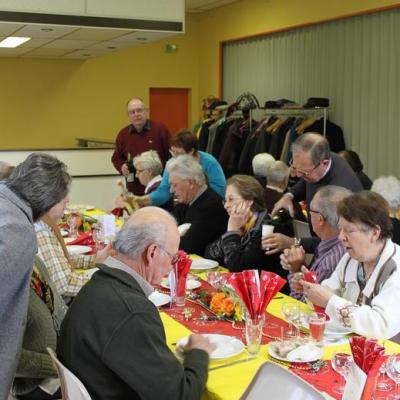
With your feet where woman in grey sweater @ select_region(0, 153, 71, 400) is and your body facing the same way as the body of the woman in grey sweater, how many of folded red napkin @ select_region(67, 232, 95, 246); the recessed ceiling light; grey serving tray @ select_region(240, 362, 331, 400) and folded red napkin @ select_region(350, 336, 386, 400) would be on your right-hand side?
2

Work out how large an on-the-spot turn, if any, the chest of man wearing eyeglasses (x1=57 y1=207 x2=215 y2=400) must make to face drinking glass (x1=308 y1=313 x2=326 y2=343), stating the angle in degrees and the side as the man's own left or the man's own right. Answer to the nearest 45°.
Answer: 0° — they already face it

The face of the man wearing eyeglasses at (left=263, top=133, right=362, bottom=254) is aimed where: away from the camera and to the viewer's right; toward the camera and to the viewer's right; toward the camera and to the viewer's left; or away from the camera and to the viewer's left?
toward the camera and to the viewer's left

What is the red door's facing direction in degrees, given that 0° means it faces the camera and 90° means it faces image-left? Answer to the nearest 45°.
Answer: approximately 0°

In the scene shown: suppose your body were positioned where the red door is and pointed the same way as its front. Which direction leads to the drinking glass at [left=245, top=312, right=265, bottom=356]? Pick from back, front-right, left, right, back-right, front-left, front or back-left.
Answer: front

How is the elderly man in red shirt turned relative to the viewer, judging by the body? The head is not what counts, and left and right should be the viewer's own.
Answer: facing the viewer

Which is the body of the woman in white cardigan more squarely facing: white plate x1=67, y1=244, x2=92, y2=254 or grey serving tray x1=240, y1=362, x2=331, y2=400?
the grey serving tray

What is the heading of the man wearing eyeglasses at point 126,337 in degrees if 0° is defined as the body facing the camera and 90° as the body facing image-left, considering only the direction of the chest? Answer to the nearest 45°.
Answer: approximately 225°

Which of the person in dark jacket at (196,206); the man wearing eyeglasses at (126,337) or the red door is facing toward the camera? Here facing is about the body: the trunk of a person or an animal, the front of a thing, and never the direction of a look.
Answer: the red door

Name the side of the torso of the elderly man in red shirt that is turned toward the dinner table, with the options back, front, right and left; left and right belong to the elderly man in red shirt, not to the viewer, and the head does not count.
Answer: front

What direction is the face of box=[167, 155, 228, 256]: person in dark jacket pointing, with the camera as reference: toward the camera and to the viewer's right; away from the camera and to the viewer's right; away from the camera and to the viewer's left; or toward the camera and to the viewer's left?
toward the camera and to the viewer's left

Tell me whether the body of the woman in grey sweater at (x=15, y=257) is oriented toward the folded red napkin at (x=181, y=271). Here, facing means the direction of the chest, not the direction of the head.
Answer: yes

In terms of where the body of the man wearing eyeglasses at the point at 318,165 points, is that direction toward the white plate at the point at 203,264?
yes

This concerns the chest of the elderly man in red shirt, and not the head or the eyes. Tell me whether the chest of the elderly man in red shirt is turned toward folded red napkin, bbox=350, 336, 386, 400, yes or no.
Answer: yes

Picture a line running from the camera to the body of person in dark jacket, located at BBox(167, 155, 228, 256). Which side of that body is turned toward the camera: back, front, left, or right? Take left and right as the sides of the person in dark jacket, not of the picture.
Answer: left
